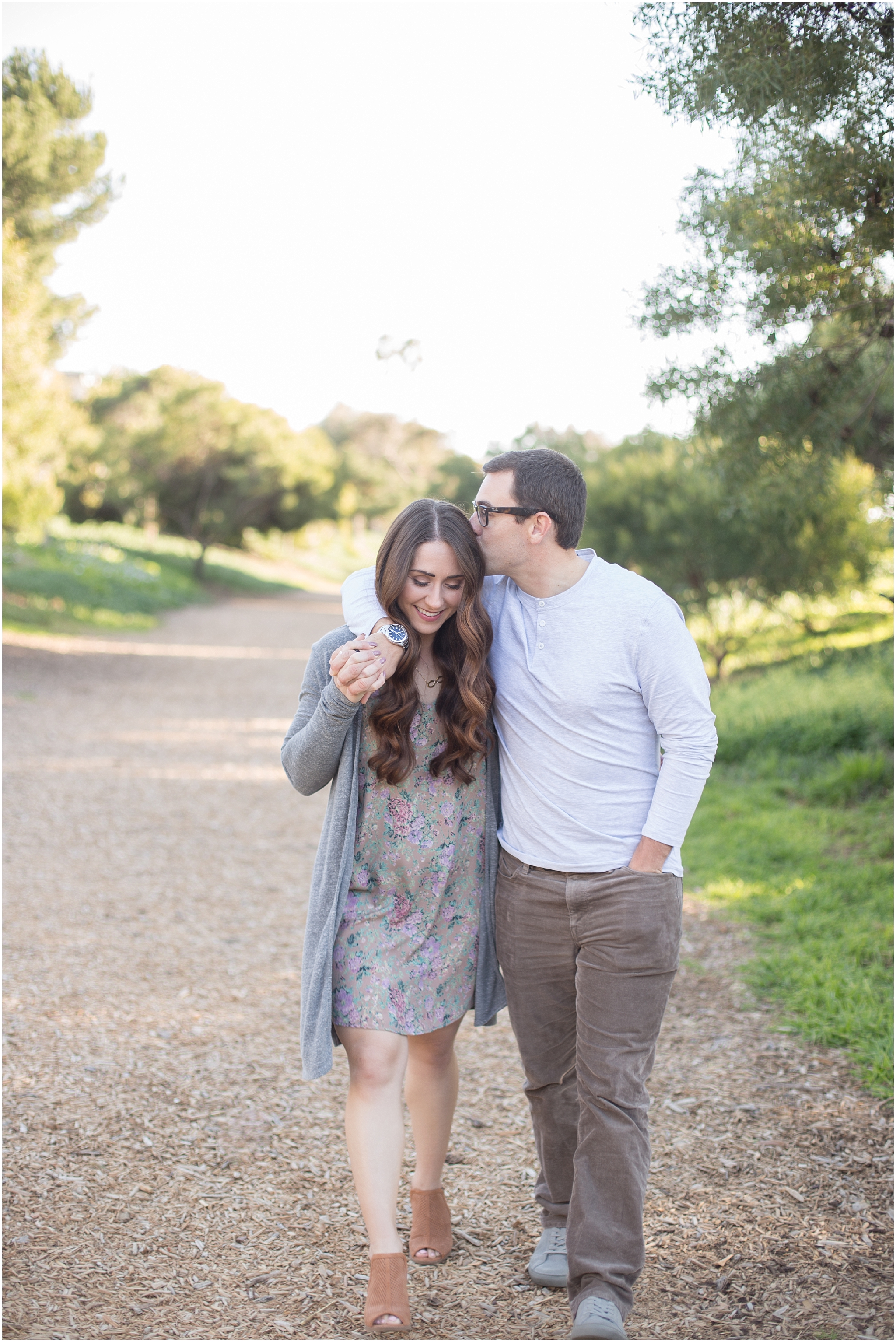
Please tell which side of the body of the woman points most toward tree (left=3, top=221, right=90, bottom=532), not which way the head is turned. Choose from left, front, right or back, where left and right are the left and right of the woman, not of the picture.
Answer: back

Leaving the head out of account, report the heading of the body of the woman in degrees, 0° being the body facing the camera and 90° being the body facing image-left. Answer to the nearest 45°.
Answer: approximately 0°

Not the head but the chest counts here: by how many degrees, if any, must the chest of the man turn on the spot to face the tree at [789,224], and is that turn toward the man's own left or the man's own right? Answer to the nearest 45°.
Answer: approximately 180°

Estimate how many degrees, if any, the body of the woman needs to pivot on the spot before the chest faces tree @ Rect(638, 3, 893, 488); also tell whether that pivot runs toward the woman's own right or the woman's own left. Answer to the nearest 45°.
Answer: approximately 135° to the woman's own left

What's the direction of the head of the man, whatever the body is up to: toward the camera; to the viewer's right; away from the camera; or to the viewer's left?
to the viewer's left

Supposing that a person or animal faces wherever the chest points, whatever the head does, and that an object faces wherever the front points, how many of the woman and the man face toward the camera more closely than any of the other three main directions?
2

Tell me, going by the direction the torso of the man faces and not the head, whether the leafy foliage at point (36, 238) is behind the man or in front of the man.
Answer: behind
